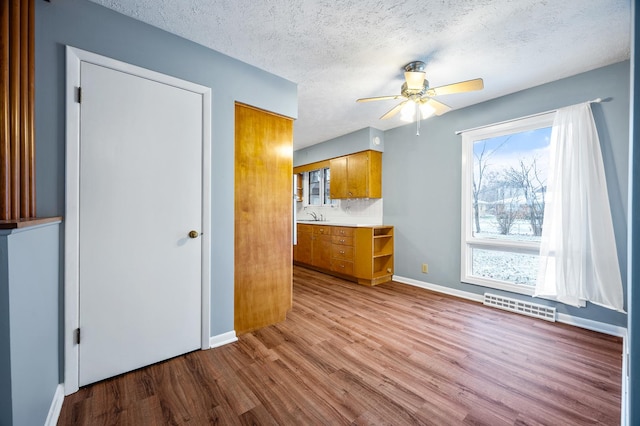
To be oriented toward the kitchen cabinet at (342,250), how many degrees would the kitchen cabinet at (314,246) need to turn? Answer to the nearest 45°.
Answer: approximately 90° to its left

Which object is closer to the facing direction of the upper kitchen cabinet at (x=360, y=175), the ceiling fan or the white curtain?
the ceiling fan

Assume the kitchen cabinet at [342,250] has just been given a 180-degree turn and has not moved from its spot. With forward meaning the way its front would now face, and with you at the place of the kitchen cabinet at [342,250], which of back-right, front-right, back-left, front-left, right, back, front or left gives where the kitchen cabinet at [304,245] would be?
left

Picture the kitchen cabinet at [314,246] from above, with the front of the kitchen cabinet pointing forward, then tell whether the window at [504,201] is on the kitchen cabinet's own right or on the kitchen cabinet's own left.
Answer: on the kitchen cabinet's own left

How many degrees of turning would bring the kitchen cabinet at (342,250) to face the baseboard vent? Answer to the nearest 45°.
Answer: approximately 90° to its left

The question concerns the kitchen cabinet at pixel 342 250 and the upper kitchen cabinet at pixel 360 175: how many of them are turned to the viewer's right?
0

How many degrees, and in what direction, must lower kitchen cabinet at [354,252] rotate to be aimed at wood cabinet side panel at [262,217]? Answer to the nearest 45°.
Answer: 0° — it already faces it

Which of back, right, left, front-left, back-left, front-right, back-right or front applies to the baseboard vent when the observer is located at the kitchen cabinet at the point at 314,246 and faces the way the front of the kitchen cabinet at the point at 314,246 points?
left

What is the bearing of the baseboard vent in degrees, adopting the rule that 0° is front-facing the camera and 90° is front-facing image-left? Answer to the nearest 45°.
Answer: approximately 45°

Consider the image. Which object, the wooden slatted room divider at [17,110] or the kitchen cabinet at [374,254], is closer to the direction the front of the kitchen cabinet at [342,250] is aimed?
the wooden slatted room divider

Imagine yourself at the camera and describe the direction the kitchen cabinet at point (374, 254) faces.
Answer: facing the viewer and to the right of the viewer

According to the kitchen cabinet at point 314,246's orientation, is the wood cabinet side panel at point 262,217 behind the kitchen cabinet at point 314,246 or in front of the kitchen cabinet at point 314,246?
in front

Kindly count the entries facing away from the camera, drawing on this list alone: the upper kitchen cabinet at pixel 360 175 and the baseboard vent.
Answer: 0

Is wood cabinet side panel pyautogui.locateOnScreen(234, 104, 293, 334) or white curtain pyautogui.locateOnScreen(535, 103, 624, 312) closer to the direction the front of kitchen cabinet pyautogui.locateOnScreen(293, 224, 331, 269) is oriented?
the wood cabinet side panel

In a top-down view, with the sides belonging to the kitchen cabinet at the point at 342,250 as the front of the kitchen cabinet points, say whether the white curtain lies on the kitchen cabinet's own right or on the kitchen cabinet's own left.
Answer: on the kitchen cabinet's own left

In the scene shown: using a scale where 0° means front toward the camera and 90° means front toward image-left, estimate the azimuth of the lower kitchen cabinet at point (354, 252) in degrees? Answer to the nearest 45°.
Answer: approximately 45°
